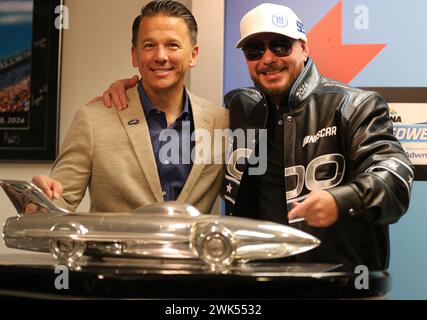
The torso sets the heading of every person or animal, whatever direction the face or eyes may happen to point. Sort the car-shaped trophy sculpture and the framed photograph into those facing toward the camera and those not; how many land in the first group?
1

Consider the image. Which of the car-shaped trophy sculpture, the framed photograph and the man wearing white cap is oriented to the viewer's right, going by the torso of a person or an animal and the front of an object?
the car-shaped trophy sculpture

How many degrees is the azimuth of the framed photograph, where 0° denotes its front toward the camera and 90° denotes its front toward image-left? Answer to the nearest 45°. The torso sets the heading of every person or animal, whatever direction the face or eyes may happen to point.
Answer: approximately 0°

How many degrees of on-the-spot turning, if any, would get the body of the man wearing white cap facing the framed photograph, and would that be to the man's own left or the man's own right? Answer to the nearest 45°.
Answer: approximately 90° to the man's own right

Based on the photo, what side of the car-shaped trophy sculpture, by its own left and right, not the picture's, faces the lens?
right

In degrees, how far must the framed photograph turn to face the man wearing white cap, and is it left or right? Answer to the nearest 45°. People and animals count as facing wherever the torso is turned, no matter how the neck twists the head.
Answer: approximately 45° to its left

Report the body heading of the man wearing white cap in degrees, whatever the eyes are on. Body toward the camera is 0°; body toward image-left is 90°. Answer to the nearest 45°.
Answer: approximately 45°
